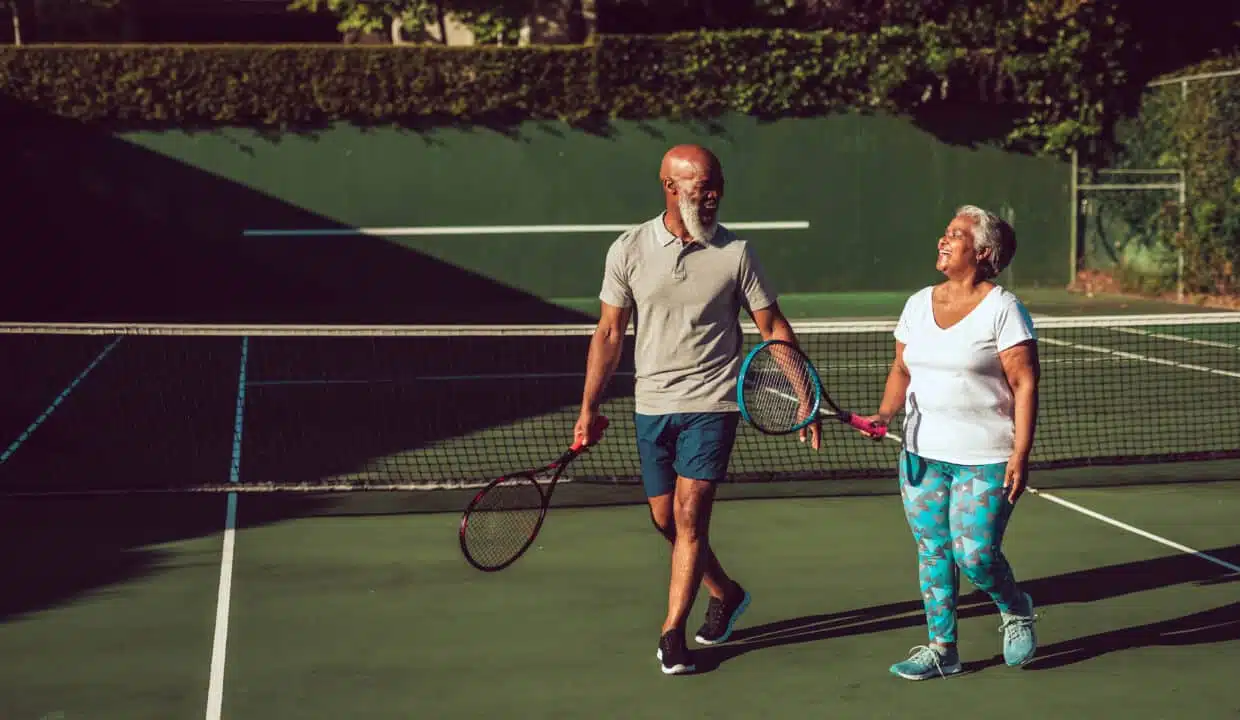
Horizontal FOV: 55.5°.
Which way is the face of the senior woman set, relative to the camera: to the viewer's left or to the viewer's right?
to the viewer's left

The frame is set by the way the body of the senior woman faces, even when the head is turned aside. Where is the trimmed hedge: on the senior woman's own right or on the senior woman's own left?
on the senior woman's own right
